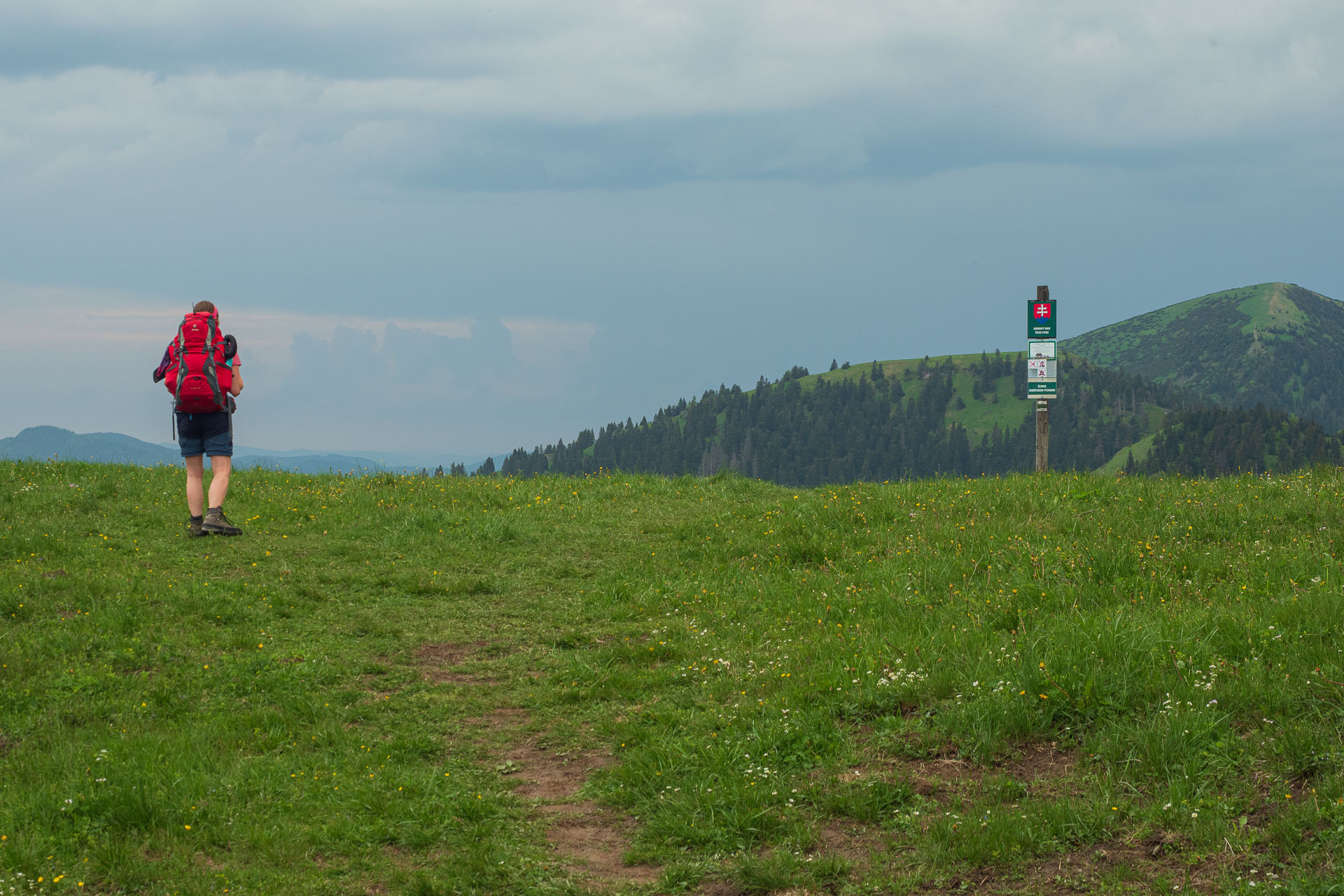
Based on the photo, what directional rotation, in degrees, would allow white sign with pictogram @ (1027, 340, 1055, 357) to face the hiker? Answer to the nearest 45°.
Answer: approximately 45° to its right

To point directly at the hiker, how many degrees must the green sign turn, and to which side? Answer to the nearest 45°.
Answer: approximately 45° to its right

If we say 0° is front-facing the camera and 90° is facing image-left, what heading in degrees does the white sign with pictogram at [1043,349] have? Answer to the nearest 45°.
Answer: approximately 0°

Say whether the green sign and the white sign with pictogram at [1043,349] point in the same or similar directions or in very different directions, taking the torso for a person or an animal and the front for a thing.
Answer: same or similar directions

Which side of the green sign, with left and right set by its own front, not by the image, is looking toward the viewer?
front

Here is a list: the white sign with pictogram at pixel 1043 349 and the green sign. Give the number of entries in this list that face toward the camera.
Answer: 2
